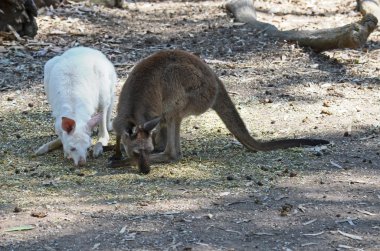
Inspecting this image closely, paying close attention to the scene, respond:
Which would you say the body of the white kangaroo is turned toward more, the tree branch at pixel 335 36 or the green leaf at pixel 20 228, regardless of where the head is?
the green leaf

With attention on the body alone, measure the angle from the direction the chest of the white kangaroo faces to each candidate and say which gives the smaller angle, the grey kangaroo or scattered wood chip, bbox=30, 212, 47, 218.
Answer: the scattered wood chip

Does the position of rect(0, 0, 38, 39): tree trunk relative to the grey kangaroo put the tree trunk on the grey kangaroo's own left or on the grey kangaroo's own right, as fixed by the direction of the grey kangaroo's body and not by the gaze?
on the grey kangaroo's own right

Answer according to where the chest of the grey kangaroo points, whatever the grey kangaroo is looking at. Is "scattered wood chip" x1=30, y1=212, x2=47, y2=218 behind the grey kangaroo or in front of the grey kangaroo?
in front

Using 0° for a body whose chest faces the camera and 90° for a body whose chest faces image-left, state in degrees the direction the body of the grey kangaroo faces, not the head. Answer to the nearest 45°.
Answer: approximately 45°

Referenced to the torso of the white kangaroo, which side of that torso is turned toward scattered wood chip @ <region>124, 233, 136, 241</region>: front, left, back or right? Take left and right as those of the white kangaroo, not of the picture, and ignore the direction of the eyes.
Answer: front

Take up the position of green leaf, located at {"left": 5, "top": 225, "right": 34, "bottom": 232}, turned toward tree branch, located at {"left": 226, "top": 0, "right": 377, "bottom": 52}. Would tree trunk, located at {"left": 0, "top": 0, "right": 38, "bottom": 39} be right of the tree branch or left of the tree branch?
left

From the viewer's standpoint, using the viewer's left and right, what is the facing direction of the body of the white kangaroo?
facing the viewer

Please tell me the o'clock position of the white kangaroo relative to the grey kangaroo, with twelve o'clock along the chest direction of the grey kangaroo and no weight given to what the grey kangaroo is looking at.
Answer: The white kangaroo is roughly at 2 o'clock from the grey kangaroo.

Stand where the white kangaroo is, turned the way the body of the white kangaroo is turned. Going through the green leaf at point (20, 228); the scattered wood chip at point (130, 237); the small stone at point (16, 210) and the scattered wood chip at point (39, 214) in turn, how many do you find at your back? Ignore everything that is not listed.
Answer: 0

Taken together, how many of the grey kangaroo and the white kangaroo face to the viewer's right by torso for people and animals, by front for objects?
0

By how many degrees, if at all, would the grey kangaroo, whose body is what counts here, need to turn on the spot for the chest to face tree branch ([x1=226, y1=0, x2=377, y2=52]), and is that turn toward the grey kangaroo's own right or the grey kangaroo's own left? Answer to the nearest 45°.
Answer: approximately 180°

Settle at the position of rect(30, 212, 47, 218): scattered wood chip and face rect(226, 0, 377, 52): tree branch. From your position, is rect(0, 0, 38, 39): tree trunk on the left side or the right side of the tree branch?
left

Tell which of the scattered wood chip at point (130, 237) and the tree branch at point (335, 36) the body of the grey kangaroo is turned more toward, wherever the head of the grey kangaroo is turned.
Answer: the scattered wood chip

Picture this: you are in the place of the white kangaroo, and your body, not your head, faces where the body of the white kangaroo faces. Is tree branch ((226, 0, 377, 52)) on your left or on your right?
on your left

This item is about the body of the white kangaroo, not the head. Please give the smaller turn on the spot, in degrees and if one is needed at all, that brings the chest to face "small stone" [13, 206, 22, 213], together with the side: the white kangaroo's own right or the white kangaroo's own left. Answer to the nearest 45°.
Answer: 0° — it already faces it

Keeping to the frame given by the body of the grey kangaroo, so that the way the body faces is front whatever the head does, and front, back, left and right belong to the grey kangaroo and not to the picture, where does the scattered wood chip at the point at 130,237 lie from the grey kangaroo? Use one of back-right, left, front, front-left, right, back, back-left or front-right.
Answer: front-left
